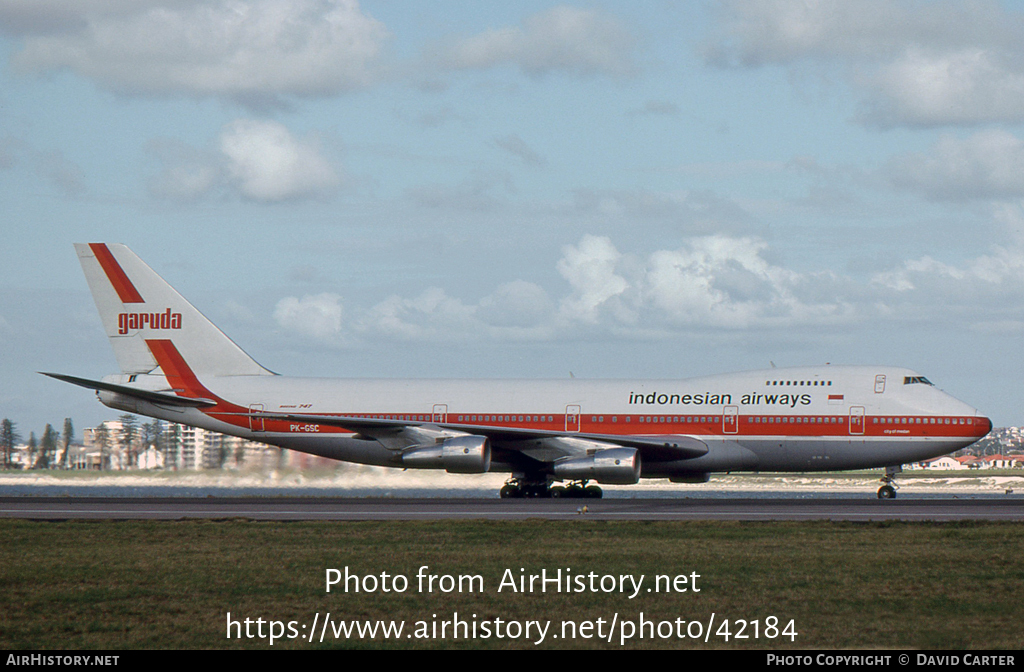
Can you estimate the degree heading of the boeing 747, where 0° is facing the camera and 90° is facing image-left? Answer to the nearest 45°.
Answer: approximately 270°
